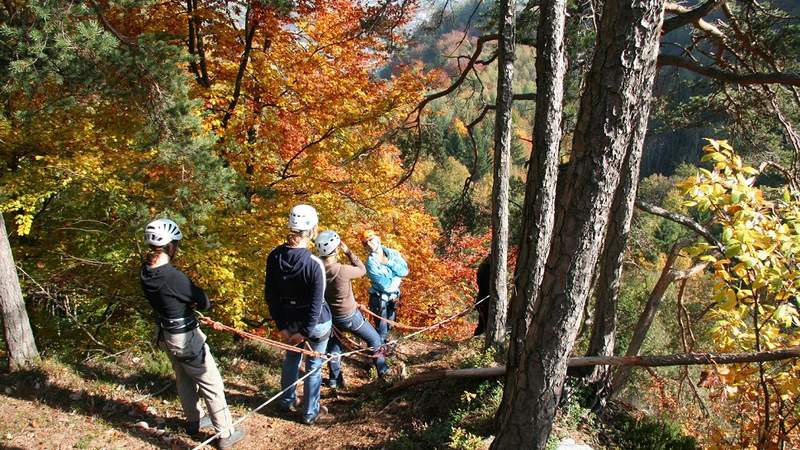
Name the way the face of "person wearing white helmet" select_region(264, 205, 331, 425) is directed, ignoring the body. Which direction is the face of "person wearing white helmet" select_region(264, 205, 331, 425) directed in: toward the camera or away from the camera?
away from the camera

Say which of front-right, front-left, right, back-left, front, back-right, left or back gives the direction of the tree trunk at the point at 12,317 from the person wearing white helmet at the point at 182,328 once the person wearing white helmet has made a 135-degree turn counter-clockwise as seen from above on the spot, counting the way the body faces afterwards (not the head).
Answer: front-right

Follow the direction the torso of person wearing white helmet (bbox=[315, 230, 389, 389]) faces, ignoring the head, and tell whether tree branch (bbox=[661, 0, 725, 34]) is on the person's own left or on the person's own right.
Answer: on the person's own right

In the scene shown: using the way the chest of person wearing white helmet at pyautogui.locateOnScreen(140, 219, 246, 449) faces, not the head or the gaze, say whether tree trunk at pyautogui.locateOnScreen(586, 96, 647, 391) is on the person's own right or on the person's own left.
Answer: on the person's own right

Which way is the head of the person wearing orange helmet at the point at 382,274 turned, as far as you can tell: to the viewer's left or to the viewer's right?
to the viewer's left

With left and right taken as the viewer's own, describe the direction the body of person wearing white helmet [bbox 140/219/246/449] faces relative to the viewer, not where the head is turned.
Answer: facing away from the viewer and to the right of the viewer

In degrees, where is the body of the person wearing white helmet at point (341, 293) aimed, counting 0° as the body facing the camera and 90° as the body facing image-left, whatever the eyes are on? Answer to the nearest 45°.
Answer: approximately 225°

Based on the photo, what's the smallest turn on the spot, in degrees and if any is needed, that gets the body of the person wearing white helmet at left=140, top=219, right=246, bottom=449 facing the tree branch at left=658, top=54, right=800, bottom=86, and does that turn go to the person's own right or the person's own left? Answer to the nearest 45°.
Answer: approximately 45° to the person's own right

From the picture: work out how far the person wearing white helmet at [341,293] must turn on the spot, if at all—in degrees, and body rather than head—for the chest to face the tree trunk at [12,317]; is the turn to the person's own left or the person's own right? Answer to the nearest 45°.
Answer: approximately 135° to the person's own left

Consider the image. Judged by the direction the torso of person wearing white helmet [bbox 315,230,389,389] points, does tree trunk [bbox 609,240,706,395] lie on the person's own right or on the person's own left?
on the person's own right

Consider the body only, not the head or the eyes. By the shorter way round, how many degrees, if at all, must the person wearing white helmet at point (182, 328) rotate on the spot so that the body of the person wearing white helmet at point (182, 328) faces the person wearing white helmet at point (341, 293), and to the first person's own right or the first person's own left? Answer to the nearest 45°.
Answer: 0° — they already face them

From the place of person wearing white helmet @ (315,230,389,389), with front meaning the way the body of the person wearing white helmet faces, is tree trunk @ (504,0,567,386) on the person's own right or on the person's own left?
on the person's own right

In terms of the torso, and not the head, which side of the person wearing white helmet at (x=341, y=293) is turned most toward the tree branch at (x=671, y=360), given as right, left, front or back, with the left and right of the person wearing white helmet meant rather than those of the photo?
right

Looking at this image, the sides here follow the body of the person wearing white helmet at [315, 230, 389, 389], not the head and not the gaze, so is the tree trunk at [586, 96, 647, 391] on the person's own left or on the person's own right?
on the person's own right
